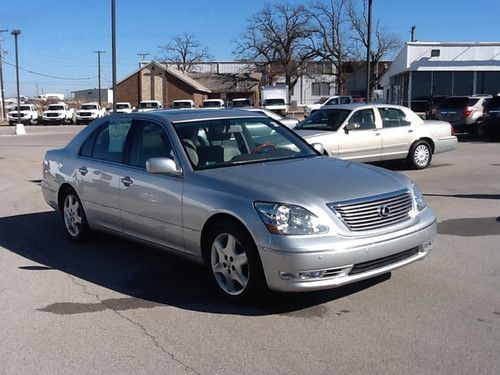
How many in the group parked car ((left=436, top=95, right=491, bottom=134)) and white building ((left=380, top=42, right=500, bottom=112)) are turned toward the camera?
1

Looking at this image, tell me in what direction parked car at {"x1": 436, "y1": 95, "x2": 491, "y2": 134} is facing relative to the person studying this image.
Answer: facing away from the viewer and to the right of the viewer

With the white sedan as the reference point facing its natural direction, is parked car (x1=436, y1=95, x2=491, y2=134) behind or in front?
behind

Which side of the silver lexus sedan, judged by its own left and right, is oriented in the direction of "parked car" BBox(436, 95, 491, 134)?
left

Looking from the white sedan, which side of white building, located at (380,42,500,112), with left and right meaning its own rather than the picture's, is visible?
front

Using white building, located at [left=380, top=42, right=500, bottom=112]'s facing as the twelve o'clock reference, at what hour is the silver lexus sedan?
The silver lexus sedan is roughly at 12 o'clock from the white building.

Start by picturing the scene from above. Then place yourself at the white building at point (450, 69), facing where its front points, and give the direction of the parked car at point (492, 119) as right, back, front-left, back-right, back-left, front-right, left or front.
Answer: front

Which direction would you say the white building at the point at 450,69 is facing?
toward the camera

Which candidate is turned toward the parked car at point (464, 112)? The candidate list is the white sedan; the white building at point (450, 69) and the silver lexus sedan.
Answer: the white building

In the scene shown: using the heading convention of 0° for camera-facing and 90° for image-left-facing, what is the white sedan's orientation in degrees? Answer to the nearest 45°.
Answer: approximately 45°

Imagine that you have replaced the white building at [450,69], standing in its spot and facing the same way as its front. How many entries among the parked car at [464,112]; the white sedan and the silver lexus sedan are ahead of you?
3

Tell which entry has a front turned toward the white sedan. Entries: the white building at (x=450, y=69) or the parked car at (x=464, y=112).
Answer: the white building

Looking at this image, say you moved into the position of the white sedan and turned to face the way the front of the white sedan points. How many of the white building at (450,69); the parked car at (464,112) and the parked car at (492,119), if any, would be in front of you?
0

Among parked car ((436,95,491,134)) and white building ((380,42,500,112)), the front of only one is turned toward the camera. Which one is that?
the white building

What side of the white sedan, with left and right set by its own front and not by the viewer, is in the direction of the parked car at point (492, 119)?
back
